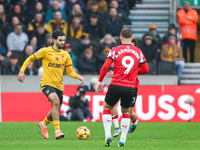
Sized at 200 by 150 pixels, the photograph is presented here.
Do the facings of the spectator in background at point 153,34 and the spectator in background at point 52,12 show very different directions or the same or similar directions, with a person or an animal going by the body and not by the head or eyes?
same or similar directions

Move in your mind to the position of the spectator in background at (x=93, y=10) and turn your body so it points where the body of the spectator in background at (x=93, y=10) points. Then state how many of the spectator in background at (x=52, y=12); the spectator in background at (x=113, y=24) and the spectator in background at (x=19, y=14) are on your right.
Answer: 2

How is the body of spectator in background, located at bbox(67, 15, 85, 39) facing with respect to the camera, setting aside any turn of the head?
toward the camera

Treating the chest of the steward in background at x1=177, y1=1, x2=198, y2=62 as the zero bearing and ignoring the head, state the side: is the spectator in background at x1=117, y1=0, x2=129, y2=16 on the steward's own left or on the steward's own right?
on the steward's own right

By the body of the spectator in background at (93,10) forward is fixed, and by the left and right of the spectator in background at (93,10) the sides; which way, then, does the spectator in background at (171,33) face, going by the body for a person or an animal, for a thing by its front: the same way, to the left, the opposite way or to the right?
the same way

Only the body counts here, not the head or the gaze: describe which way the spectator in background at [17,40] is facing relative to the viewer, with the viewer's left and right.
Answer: facing the viewer

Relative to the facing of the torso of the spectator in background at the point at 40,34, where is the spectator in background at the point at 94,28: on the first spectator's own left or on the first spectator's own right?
on the first spectator's own left

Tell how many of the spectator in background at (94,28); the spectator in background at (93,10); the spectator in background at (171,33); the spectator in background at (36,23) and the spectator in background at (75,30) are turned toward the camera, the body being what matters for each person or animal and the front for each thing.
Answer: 5

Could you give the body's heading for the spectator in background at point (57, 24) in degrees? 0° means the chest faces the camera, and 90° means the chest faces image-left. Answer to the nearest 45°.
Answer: approximately 0°

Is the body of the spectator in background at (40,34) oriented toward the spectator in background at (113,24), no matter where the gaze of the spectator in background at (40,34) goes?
no

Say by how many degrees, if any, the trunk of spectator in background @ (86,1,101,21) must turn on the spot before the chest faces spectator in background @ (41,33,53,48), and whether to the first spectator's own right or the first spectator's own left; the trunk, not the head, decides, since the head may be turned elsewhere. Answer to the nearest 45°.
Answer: approximately 45° to the first spectator's own right

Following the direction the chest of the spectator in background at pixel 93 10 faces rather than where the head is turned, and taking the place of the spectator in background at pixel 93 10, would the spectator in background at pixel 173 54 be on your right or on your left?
on your left

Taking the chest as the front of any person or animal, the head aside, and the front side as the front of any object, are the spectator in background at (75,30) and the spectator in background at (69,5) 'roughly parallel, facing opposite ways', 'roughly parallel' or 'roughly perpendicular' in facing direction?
roughly parallel

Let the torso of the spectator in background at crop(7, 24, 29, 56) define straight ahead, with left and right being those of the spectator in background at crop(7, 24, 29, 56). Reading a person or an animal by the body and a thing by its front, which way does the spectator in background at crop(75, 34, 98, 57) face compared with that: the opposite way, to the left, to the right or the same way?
the same way
